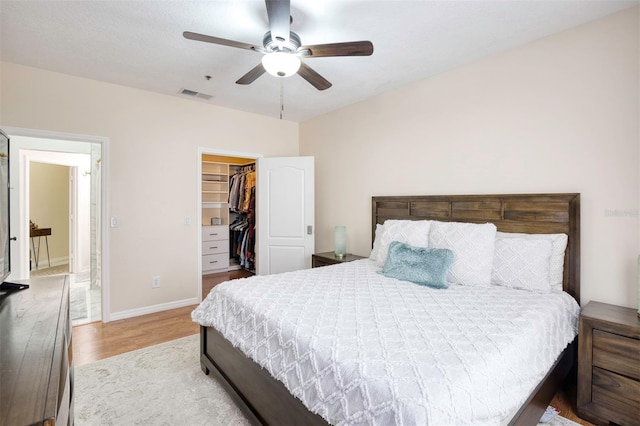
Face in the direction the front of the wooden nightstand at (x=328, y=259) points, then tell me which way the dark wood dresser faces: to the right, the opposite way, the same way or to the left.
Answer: the opposite way

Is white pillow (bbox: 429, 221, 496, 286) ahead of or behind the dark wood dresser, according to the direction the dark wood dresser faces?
ahead

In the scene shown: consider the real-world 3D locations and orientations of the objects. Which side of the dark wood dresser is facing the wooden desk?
left

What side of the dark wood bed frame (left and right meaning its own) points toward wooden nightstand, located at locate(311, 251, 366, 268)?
right

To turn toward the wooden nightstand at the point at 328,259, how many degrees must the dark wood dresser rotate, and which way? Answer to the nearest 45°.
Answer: approximately 45° to its left

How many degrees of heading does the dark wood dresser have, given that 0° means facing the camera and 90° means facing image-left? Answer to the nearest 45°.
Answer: approximately 270°

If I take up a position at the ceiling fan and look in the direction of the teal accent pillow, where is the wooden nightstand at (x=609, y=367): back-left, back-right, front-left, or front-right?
front-right

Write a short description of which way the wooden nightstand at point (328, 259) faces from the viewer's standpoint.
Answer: facing the viewer and to the left of the viewer

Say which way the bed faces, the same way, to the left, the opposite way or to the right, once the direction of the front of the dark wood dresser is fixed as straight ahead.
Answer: the opposite way

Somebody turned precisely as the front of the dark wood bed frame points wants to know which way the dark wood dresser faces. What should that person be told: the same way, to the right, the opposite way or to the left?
the opposite way

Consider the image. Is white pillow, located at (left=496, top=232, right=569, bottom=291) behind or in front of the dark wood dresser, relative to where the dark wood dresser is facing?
in front

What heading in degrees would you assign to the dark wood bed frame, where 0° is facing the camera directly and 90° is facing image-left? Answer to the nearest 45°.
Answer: approximately 45°

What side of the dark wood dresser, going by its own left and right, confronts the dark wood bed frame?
front

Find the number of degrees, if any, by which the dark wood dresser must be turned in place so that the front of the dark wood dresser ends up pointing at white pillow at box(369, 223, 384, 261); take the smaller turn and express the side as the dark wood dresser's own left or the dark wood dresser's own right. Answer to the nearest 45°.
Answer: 0° — it already faces it

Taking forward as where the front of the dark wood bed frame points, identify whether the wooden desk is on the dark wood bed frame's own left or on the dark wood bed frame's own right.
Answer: on the dark wood bed frame's own right
